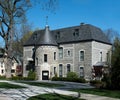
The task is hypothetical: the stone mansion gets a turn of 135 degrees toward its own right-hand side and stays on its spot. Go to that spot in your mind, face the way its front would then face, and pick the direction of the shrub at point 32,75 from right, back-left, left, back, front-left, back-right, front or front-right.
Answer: left

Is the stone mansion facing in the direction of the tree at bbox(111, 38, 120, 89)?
no

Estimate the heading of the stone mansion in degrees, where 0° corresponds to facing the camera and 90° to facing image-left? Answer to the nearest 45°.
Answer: approximately 45°
